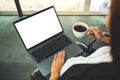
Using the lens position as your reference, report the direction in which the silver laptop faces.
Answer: facing the viewer and to the right of the viewer
